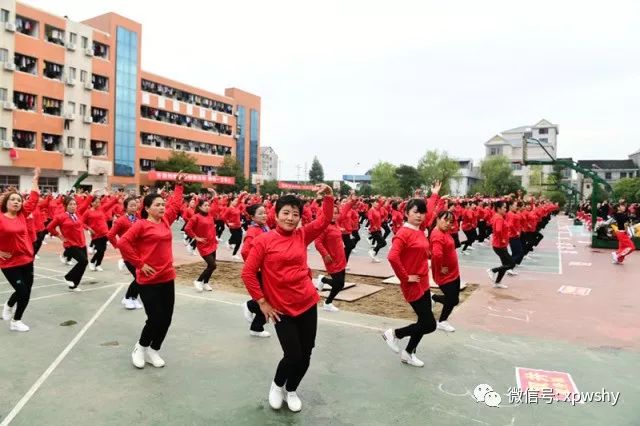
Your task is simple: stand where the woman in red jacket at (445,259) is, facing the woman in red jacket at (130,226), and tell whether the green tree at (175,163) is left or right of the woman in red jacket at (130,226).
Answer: right

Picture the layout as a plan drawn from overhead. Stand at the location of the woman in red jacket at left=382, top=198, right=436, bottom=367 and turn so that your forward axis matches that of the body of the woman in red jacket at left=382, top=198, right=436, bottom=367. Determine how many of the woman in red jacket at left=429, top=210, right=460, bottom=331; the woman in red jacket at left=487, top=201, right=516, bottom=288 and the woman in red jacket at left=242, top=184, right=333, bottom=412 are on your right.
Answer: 1

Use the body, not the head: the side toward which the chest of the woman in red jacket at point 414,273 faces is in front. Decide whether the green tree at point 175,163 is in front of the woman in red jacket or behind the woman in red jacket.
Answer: behind

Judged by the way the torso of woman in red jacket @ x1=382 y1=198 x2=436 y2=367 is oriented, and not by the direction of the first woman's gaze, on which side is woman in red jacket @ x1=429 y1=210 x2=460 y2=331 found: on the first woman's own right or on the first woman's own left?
on the first woman's own left
